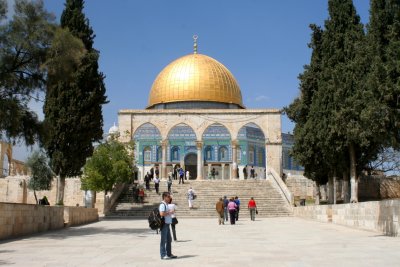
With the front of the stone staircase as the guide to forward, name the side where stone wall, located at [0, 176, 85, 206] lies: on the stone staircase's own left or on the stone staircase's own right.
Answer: on the stone staircase's own right

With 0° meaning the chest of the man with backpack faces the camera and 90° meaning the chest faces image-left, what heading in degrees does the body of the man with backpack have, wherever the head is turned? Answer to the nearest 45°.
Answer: approximately 270°

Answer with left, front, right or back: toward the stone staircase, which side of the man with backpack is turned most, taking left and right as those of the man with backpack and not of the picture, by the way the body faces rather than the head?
left
